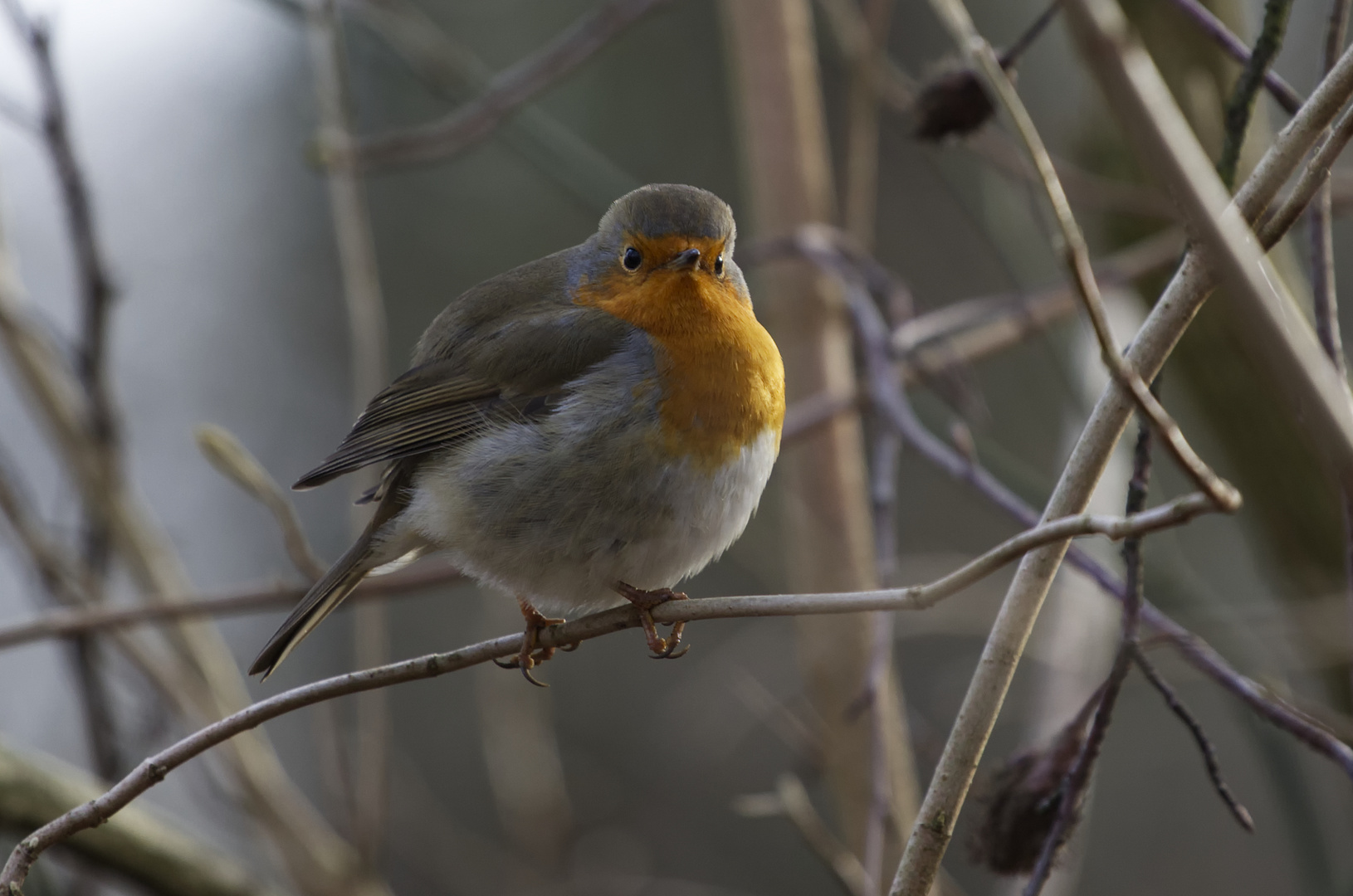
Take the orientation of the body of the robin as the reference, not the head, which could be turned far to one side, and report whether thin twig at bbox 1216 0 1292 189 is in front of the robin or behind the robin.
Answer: in front

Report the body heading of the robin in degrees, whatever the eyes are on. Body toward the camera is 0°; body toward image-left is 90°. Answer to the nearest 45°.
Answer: approximately 315°

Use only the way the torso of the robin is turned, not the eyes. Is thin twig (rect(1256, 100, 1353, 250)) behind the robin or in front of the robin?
in front

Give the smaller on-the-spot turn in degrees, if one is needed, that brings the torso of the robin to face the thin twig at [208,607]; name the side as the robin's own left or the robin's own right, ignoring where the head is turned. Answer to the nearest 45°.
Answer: approximately 135° to the robin's own right
